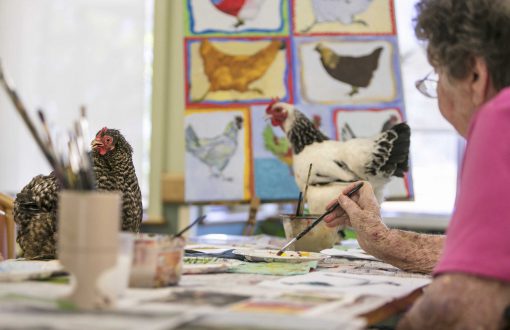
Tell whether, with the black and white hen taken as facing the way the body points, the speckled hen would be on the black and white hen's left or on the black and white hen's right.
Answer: on the black and white hen's left

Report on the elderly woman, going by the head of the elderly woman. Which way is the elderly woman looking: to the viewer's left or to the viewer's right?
to the viewer's left

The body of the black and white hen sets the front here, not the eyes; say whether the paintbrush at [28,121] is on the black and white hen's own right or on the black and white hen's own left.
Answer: on the black and white hen's own left

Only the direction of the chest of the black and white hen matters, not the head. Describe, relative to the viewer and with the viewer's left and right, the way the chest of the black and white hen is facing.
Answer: facing to the left of the viewer

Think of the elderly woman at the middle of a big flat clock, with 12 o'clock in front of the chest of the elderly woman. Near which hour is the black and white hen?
The black and white hen is roughly at 1 o'clock from the elderly woman.

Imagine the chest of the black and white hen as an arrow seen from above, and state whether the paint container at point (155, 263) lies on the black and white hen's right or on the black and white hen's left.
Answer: on the black and white hen's left

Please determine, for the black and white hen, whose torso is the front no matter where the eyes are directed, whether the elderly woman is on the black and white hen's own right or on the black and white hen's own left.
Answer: on the black and white hen's own left
